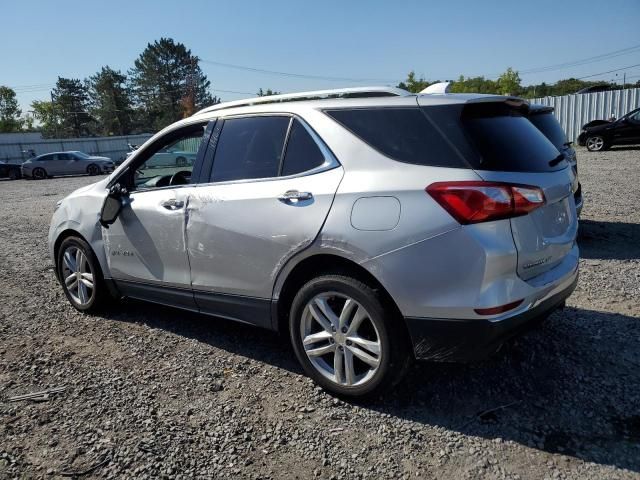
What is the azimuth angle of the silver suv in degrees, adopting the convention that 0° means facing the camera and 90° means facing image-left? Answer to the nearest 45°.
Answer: approximately 135°

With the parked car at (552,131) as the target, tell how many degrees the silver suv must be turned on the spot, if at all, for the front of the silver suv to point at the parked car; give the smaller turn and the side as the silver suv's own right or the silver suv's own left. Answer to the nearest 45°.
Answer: approximately 90° to the silver suv's own right

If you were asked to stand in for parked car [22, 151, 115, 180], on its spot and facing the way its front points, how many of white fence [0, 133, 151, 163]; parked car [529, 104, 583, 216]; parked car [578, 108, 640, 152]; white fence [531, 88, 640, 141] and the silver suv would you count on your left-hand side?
1

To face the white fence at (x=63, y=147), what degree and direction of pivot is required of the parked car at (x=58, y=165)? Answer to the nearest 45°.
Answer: approximately 90° to its left

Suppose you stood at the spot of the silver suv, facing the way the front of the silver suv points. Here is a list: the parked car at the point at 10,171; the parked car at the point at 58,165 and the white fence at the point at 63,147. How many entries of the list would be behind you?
0

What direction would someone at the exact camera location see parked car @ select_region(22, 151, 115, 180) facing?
facing to the right of the viewer

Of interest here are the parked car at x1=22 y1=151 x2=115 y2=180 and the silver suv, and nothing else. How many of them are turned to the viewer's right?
1
